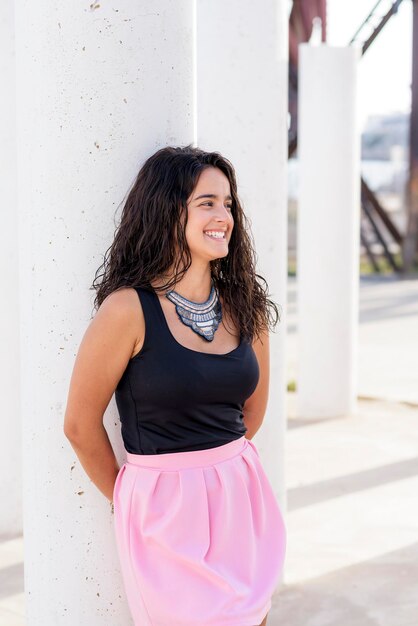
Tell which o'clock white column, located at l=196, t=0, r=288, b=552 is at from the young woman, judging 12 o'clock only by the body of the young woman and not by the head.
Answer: The white column is roughly at 8 o'clock from the young woman.

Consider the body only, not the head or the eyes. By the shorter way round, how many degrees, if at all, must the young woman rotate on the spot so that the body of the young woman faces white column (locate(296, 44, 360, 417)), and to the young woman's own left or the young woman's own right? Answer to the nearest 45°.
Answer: approximately 135° to the young woman's own left

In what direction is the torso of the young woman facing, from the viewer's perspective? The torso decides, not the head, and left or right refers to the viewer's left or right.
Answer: facing the viewer and to the right of the viewer

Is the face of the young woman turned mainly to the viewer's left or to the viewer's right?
to the viewer's right
